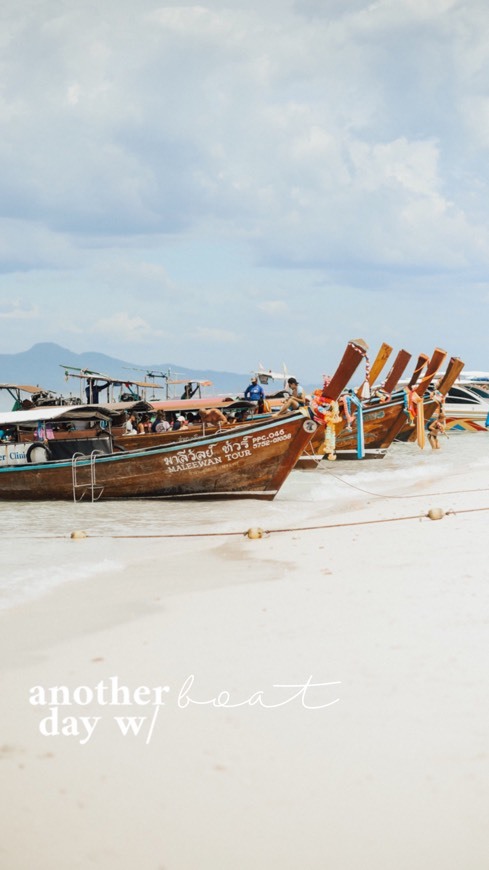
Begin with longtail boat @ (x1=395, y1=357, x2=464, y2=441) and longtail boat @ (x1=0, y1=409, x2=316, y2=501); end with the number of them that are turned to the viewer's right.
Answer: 2

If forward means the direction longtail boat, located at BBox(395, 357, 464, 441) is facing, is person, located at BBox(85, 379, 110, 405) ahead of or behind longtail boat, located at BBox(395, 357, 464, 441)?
behind

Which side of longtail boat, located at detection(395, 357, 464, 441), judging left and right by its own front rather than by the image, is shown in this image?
right

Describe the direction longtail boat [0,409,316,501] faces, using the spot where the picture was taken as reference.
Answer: facing to the right of the viewer

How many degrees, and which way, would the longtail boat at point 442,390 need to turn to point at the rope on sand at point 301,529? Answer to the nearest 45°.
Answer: approximately 90° to its right

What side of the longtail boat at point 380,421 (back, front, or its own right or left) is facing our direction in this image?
right

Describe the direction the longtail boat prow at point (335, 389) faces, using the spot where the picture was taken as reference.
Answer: facing to the right of the viewer

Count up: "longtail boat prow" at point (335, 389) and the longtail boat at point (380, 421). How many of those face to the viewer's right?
2

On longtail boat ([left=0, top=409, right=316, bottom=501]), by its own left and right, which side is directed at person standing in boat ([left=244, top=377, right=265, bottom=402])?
left

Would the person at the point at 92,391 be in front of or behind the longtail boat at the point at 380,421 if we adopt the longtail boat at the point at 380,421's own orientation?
behind

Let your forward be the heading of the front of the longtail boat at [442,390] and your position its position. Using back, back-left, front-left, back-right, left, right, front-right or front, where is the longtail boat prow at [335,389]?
right
